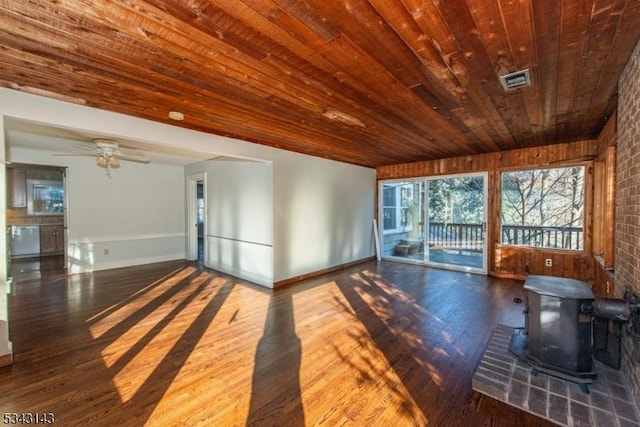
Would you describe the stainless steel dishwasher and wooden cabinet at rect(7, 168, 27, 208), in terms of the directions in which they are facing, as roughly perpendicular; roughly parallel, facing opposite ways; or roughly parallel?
roughly parallel

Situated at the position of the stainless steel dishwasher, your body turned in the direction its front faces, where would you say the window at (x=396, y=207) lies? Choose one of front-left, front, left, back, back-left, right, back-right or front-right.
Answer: front-left

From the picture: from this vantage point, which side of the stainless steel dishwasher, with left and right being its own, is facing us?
front

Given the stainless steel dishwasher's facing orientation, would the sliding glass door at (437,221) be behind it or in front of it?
in front

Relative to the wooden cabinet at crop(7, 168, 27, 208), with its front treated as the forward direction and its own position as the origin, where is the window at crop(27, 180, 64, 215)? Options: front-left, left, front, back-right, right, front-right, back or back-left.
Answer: left

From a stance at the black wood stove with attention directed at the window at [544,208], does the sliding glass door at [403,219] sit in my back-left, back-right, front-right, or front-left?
front-left

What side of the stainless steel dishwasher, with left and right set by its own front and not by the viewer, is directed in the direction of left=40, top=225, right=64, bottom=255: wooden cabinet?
left

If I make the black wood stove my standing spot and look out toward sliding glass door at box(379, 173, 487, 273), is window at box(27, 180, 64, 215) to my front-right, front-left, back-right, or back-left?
front-left

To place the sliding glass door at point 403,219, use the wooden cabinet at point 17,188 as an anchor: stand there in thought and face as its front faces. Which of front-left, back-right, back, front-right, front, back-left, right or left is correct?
front-left

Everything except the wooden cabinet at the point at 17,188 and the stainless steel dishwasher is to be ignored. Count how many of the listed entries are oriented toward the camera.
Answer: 2

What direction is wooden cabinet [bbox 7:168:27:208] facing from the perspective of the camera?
toward the camera
